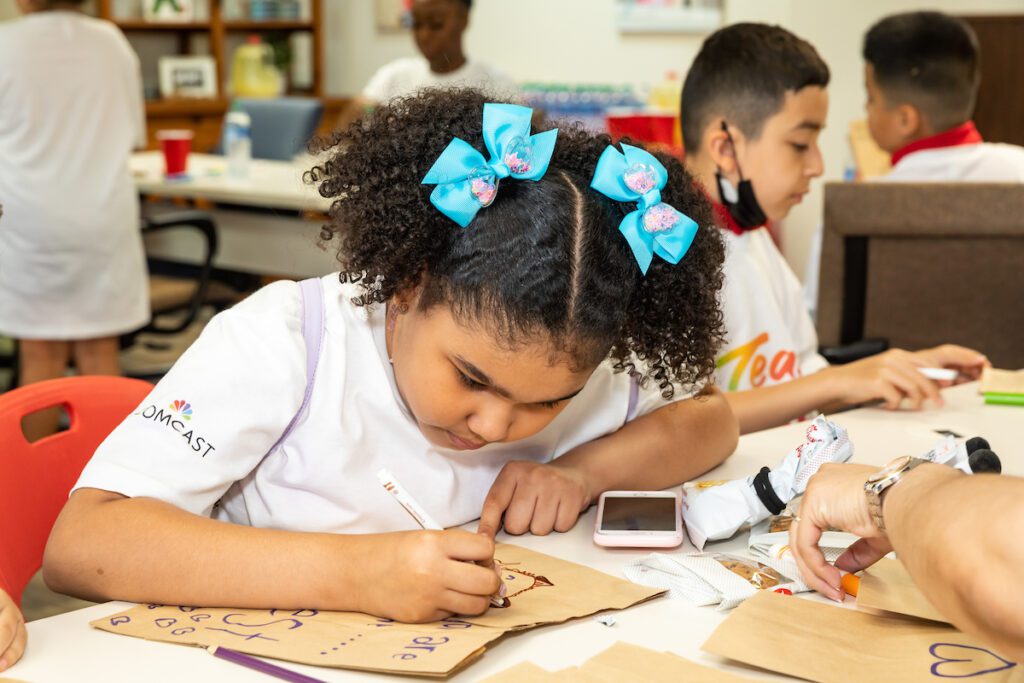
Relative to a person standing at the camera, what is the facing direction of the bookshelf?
facing the viewer

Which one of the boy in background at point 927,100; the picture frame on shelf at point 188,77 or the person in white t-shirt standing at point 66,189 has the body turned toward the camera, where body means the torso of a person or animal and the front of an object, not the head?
the picture frame on shelf

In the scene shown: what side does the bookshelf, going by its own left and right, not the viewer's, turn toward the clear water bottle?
front

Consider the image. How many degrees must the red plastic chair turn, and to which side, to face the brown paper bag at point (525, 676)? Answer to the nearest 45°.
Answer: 0° — it already faces it

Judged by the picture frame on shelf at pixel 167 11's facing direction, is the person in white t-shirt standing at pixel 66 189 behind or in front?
in front

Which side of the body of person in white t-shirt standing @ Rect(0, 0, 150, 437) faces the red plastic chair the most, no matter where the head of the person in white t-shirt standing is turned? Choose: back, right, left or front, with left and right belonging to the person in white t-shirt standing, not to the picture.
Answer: back

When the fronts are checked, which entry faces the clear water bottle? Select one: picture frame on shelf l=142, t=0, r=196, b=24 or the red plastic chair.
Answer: the picture frame on shelf

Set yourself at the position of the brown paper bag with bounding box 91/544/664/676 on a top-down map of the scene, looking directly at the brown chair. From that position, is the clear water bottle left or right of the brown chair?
left

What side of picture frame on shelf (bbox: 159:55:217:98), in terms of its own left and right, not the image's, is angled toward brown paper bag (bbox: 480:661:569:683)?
front

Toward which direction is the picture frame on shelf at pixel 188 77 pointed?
toward the camera

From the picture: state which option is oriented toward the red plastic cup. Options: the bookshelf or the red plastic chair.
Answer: the bookshelf

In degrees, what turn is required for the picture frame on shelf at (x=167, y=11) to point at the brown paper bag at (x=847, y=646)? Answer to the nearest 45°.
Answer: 0° — it already faces it

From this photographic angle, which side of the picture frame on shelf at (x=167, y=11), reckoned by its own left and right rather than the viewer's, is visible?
front

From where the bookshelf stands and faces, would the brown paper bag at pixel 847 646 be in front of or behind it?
in front

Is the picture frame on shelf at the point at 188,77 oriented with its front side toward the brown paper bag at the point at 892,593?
yes

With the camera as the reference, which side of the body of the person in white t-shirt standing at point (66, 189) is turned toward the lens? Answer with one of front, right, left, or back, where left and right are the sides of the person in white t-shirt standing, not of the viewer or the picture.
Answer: back
